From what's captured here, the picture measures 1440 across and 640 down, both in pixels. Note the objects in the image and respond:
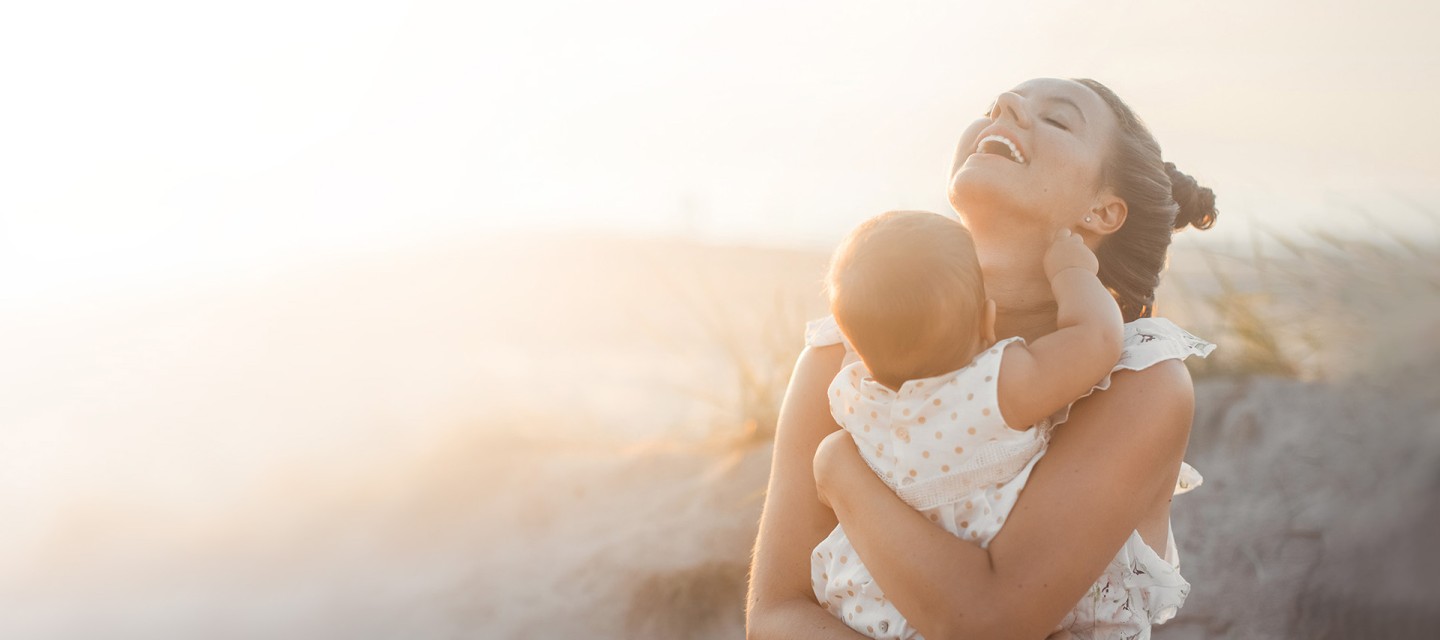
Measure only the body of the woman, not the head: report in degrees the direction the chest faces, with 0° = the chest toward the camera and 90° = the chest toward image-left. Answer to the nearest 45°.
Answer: approximately 45°

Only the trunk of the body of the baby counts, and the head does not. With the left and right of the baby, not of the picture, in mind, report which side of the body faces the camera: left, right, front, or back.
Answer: back
